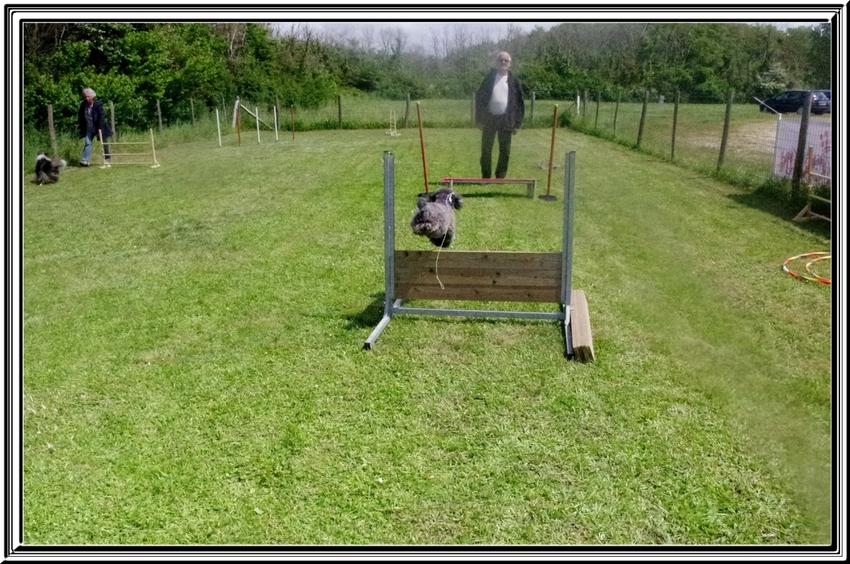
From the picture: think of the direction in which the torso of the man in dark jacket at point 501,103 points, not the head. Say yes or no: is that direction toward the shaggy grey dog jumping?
yes

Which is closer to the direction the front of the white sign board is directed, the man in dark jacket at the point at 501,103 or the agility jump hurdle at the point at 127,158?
the man in dark jacket

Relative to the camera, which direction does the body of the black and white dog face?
to the viewer's left

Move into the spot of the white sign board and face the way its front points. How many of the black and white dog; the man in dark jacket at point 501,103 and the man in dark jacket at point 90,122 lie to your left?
0

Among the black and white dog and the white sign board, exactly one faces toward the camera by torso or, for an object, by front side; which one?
the white sign board

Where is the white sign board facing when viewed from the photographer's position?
facing the viewer

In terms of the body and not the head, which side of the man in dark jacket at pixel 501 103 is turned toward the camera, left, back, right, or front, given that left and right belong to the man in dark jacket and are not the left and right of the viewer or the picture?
front
